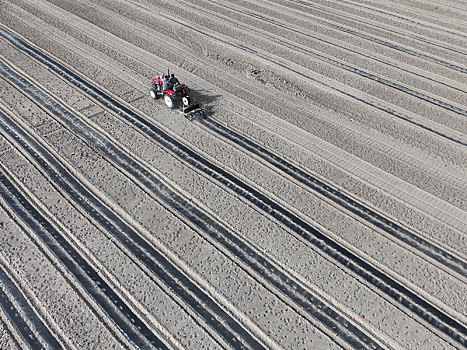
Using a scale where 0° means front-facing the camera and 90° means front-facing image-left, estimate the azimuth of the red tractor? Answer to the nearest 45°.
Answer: approximately 135°
